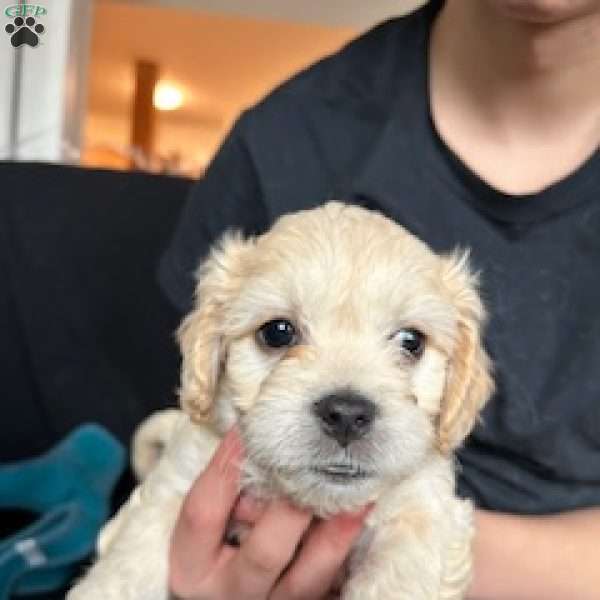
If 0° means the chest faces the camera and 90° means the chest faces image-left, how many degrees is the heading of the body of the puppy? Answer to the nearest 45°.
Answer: approximately 0°
